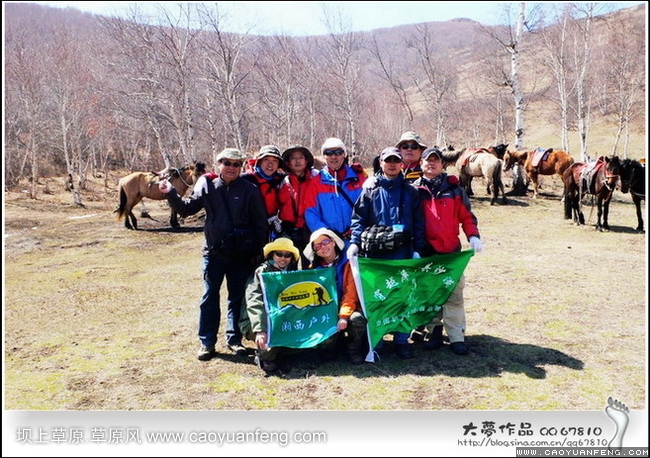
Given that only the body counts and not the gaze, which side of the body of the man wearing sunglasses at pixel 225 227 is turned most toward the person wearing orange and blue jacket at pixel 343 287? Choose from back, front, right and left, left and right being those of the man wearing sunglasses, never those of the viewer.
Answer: left

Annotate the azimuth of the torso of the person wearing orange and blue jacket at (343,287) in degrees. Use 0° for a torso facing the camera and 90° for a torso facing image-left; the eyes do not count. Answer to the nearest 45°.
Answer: approximately 0°

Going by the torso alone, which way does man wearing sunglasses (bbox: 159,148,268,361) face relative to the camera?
toward the camera

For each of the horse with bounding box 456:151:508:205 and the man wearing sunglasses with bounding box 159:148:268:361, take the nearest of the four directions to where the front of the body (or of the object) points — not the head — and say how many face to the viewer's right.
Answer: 0

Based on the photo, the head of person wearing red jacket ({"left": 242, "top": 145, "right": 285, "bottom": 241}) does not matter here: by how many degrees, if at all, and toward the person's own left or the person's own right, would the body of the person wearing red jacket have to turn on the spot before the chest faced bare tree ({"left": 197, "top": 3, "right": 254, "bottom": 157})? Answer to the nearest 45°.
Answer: approximately 180°

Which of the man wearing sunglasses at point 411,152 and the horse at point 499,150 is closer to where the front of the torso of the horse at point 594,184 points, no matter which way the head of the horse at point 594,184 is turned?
the man wearing sunglasses

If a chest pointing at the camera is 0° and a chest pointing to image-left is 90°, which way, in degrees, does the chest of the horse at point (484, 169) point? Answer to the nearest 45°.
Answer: approximately 135°

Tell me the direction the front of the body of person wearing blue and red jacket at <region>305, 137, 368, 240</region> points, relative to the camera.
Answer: toward the camera

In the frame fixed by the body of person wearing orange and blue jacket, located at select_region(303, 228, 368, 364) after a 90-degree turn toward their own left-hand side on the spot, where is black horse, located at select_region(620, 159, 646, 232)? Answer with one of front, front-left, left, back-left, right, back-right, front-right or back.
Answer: front-left
